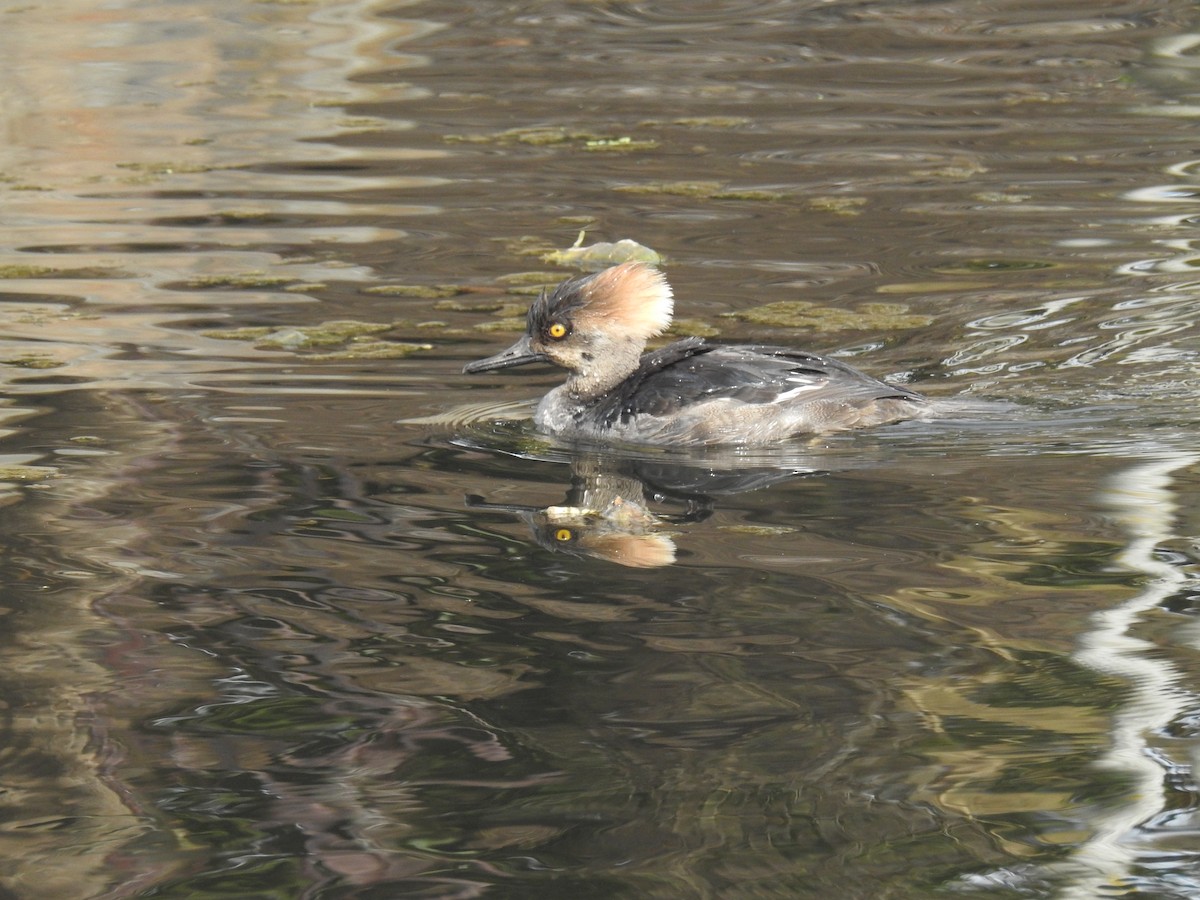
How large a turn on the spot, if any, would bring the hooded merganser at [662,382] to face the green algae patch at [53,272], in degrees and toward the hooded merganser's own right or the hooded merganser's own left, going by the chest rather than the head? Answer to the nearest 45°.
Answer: approximately 45° to the hooded merganser's own right

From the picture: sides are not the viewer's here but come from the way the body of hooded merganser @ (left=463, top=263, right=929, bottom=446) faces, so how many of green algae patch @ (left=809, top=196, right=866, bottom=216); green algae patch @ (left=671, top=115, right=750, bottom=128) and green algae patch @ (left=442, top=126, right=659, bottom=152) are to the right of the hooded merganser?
3

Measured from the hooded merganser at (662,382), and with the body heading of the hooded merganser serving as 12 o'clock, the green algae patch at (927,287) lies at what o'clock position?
The green algae patch is roughly at 4 o'clock from the hooded merganser.

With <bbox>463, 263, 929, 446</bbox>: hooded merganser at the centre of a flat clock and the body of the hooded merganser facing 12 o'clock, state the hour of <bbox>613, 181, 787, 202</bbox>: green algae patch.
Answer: The green algae patch is roughly at 3 o'clock from the hooded merganser.

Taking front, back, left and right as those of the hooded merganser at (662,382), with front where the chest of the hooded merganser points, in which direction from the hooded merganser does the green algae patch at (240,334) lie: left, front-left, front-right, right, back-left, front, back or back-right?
front-right

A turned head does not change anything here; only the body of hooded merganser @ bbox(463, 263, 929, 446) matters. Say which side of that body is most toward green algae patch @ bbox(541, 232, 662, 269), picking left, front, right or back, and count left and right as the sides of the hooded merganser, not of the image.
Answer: right

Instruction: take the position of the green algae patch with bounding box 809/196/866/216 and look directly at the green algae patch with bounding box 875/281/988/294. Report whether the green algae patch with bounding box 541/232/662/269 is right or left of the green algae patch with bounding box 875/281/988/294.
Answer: right

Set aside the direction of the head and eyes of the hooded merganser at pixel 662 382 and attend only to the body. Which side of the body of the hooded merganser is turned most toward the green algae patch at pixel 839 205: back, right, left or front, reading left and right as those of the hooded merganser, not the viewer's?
right

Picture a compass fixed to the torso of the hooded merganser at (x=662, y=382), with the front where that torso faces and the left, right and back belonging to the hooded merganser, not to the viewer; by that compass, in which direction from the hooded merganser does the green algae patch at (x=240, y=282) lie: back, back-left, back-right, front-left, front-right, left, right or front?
front-right

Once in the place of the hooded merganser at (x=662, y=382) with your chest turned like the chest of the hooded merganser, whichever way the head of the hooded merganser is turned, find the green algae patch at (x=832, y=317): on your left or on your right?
on your right

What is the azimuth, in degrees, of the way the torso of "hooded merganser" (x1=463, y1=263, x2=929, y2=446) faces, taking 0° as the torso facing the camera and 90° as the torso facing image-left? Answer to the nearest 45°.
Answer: approximately 90°

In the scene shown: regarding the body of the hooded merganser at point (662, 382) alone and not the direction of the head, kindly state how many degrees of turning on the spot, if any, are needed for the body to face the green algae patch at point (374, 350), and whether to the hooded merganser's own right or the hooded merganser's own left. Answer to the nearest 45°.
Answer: approximately 45° to the hooded merganser's own right
